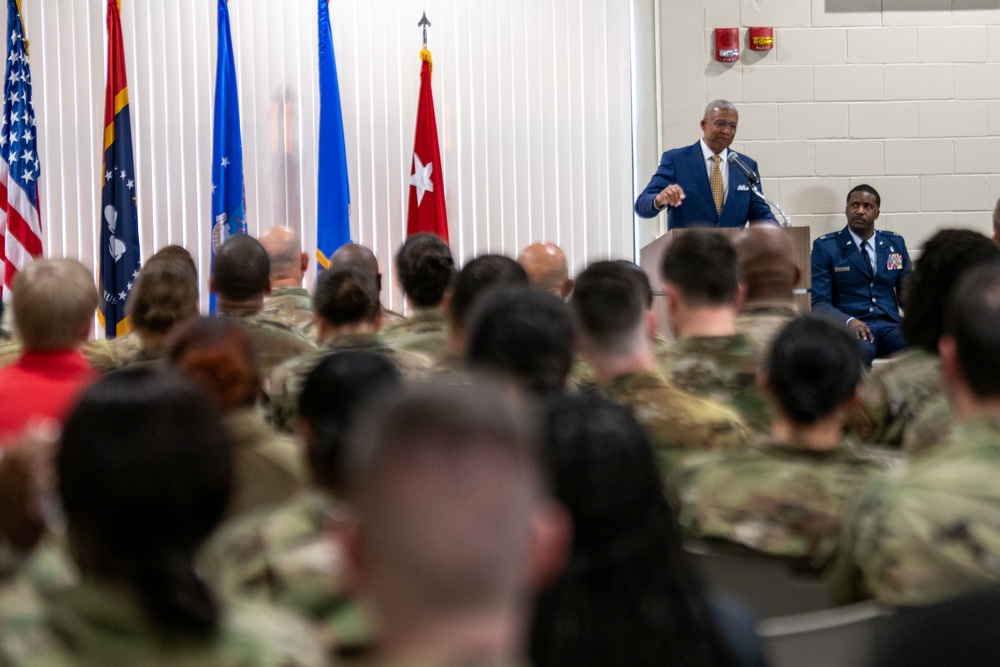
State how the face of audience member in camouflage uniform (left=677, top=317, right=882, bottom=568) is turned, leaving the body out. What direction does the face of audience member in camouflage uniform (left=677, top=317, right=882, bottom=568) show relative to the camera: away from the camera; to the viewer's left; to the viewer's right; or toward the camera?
away from the camera

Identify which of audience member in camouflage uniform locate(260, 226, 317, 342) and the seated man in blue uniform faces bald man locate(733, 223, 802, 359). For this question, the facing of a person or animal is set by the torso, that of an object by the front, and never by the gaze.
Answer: the seated man in blue uniform

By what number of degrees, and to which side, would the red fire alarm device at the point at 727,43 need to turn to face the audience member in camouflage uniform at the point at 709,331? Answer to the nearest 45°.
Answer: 0° — it already faces them

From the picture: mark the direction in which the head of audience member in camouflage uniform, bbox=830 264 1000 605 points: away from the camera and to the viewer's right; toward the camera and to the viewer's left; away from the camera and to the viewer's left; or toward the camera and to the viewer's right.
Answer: away from the camera and to the viewer's left

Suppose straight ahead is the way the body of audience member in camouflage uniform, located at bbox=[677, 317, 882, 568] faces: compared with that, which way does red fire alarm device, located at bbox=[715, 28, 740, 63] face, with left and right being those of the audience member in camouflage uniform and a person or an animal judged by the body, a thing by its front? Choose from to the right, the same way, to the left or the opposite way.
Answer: the opposite way

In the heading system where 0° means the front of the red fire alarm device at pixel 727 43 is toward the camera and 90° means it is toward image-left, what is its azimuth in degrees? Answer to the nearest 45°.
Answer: approximately 0°

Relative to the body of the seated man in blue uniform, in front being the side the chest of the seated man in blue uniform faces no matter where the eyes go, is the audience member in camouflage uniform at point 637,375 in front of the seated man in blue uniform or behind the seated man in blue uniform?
in front

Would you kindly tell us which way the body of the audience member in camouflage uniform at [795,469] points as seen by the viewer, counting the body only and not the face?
away from the camera

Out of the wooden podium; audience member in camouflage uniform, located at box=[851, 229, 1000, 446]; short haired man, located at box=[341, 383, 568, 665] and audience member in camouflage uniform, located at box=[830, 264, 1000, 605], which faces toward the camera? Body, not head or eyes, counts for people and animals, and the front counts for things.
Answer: the wooden podium
